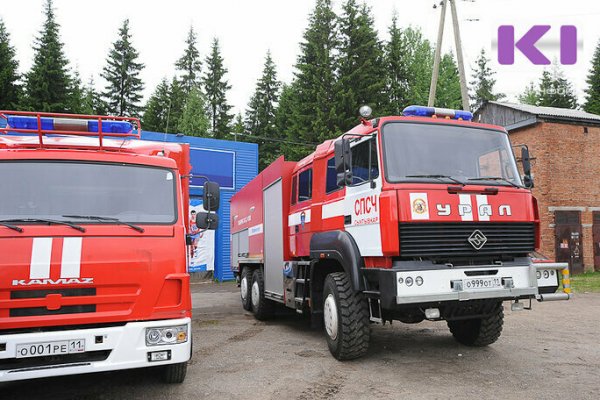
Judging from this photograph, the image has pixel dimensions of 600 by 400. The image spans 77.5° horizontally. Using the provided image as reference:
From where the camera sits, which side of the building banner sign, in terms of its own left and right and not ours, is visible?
front

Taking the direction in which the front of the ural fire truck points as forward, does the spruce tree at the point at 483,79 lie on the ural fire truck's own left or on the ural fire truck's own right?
on the ural fire truck's own left

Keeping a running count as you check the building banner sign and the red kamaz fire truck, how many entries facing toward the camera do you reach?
2

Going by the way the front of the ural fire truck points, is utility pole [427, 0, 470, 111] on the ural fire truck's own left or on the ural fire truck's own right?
on the ural fire truck's own left

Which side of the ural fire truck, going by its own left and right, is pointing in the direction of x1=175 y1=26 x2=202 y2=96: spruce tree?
back

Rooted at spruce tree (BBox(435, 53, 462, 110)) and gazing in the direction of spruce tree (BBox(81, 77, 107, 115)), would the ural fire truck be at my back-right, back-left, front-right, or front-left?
front-left

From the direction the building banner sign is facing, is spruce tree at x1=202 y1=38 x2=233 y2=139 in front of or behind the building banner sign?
behind

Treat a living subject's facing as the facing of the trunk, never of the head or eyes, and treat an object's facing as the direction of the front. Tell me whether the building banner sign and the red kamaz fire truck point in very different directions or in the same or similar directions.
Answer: same or similar directions

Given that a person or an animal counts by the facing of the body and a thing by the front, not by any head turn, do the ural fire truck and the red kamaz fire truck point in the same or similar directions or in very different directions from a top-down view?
same or similar directions

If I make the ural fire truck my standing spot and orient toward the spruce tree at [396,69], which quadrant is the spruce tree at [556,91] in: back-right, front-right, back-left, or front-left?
front-right

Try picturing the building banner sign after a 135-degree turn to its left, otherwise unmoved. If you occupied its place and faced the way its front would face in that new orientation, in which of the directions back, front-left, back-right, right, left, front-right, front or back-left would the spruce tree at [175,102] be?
front-left

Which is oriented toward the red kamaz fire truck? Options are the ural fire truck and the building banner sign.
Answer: the building banner sign

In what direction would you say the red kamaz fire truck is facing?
toward the camera

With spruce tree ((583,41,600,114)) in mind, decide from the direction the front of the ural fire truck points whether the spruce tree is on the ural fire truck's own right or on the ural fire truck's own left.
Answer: on the ural fire truck's own left

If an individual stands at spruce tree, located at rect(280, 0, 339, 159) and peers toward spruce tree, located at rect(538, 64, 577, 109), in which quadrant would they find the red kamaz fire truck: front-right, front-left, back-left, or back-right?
back-right

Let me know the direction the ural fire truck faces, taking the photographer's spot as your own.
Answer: facing the viewer and to the right of the viewer

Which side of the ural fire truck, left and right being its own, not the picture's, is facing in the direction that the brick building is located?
left

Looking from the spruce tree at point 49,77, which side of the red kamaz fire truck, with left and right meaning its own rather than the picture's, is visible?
back
